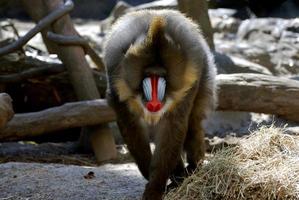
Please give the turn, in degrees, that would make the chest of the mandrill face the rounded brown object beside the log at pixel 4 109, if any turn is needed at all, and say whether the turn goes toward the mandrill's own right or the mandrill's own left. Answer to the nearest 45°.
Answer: approximately 135° to the mandrill's own right

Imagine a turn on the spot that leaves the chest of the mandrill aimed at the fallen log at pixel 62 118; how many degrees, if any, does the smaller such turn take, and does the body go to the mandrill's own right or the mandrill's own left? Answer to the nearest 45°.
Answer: approximately 135° to the mandrill's own right

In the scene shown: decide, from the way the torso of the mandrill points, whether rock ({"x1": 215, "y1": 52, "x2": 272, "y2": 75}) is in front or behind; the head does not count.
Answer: behind

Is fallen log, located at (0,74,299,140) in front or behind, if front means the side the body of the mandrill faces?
behind

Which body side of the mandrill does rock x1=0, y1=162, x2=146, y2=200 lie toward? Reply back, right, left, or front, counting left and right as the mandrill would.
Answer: right
